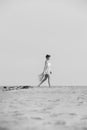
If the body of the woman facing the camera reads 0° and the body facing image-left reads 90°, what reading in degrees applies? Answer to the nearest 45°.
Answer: approximately 270°
